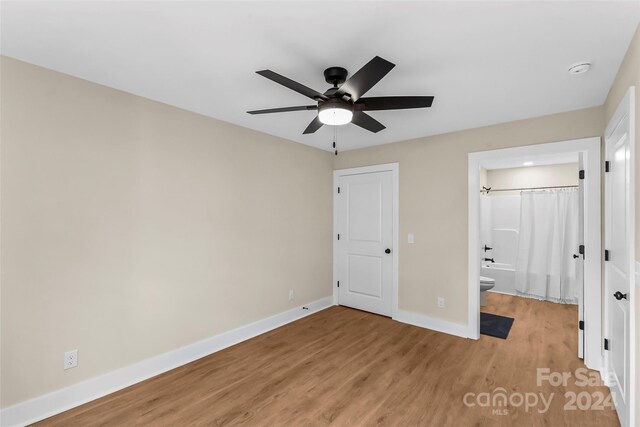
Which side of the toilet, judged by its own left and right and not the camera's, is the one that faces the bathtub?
left

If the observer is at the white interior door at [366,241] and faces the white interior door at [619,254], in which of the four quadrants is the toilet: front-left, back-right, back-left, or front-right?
front-left

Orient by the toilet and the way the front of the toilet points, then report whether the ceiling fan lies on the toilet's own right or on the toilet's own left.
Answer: on the toilet's own right

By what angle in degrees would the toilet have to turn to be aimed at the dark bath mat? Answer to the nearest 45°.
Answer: approximately 90° to its right

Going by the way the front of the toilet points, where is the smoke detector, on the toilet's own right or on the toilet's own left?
on the toilet's own right

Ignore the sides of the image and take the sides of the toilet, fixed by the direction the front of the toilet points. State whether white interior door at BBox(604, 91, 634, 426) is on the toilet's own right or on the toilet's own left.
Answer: on the toilet's own right

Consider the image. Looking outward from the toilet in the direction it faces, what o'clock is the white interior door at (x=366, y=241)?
The white interior door is roughly at 5 o'clock from the toilet.

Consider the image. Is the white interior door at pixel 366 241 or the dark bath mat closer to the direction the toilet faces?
the dark bath mat

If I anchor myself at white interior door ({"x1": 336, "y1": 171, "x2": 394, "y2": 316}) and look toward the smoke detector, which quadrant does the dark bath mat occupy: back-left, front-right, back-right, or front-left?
front-left

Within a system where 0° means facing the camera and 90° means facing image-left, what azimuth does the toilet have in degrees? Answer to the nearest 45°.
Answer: approximately 270°

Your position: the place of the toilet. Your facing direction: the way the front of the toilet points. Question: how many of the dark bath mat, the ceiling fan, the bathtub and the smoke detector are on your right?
3

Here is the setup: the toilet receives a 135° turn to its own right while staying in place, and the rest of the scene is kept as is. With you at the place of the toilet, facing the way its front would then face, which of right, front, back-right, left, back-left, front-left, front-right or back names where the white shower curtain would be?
back

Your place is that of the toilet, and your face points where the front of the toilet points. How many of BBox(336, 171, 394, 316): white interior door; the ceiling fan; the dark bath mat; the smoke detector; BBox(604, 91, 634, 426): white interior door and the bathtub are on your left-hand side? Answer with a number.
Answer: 1
